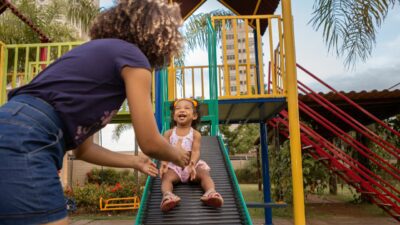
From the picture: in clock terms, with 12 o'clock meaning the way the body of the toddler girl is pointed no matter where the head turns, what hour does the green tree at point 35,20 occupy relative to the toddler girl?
The green tree is roughly at 5 o'clock from the toddler girl.

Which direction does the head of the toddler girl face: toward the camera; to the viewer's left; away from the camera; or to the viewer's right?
toward the camera

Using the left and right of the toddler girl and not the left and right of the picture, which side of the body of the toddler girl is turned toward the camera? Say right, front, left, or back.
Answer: front
